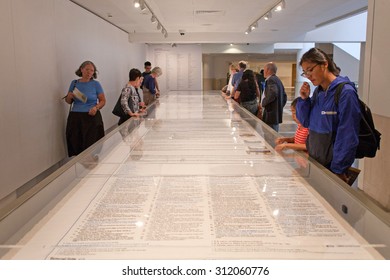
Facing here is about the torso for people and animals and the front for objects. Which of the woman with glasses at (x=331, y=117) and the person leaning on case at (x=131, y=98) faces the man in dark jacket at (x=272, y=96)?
the person leaning on case

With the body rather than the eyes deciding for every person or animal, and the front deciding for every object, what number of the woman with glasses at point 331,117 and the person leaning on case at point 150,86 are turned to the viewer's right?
1

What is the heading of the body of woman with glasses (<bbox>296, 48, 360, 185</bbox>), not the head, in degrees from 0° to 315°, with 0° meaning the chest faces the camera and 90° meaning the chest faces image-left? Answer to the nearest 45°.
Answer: approximately 45°

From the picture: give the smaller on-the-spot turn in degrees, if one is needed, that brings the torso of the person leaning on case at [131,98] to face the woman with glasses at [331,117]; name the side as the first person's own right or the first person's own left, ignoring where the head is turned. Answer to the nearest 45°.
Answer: approximately 90° to the first person's own right

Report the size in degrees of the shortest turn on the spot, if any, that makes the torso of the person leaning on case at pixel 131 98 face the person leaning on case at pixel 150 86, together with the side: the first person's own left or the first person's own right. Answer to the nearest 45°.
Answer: approximately 90° to the first person's own left

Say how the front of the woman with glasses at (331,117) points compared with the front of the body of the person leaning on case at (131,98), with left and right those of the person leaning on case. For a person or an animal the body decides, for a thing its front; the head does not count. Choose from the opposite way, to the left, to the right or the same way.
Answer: the opposite way

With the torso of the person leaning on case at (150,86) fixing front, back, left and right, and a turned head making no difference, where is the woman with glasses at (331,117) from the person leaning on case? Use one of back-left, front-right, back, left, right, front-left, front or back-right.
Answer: right

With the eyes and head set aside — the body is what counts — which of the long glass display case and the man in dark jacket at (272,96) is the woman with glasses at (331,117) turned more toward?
the long glass display case

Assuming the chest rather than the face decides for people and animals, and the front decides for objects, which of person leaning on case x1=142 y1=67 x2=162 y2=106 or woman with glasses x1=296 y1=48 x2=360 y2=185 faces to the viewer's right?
the person leaning on case

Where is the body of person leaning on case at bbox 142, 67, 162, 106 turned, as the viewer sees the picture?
to the viewer's right

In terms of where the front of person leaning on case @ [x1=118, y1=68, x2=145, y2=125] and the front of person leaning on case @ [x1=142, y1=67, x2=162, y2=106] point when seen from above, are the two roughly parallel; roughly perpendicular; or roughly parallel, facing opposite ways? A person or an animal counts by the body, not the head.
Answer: roughly parallel

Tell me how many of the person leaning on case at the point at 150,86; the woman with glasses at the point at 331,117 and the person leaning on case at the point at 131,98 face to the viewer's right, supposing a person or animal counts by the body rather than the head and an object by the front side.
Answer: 2

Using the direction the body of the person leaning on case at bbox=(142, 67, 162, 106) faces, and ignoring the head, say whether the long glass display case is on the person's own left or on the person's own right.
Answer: on the person's own right

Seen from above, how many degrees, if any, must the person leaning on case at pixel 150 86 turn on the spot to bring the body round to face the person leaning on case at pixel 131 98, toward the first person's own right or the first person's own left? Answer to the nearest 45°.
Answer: approximately 90° to the first person's own right

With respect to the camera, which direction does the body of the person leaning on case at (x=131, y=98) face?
to the viewer's right
